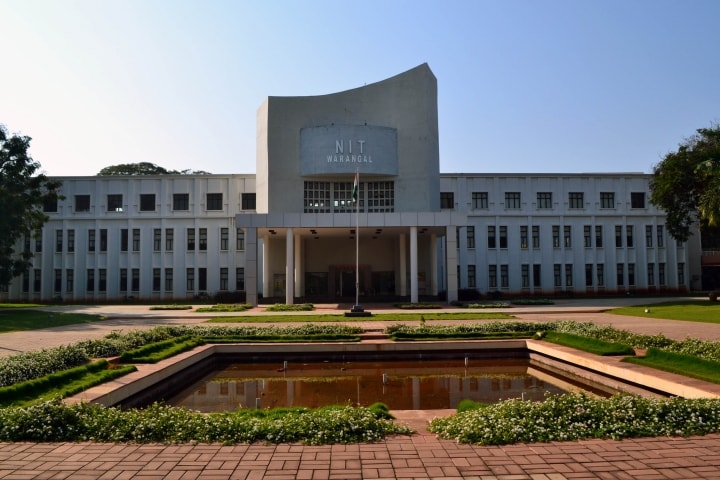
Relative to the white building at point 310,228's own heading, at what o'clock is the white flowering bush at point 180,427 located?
The white flowering bush is roughly at 12 o'clock from the white building.

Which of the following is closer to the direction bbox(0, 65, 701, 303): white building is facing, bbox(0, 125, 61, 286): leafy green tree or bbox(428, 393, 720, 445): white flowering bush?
the white flowering bush

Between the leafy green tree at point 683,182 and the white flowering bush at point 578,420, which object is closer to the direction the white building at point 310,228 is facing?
the white flowering bush

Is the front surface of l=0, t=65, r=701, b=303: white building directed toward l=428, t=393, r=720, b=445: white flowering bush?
yes

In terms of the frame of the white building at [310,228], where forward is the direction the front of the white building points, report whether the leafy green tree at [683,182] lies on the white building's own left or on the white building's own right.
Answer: on the white building's own left

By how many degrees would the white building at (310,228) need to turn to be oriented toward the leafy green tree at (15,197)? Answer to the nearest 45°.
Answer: approximately 45° to its right

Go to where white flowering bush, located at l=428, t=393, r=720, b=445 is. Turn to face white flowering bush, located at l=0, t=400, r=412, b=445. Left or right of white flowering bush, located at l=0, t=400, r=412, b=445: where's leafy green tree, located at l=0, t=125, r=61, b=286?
right

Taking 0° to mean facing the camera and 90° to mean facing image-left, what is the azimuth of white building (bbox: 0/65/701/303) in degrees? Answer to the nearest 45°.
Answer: approximately 0°

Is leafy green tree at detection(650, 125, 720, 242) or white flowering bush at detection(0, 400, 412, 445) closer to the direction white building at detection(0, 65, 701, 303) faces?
the white flowering bush
